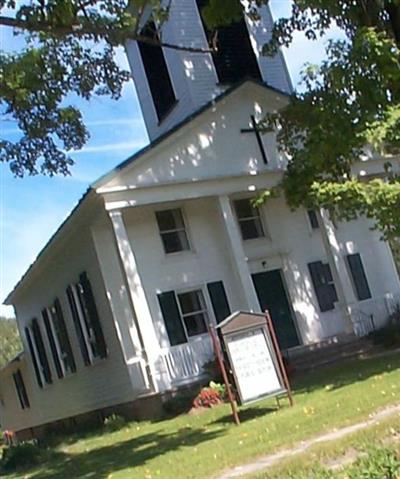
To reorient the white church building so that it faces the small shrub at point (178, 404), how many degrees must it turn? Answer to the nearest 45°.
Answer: approximately 45° to its right

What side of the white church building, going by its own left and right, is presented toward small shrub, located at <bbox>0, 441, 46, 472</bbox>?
right

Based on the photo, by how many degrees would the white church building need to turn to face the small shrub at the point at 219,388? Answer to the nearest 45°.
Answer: approximately 45° to its right

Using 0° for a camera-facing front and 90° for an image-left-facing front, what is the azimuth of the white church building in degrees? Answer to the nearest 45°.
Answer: approximately 315°
